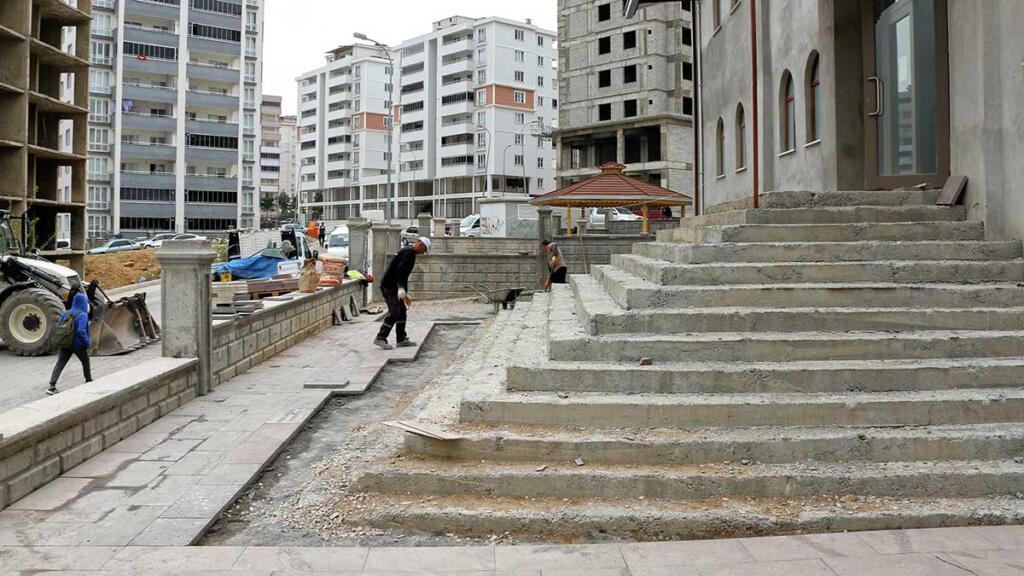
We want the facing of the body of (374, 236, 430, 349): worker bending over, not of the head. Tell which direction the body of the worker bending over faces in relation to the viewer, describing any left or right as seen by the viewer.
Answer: facing to the right of the viewer

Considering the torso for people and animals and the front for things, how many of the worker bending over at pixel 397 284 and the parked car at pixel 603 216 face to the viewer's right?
2

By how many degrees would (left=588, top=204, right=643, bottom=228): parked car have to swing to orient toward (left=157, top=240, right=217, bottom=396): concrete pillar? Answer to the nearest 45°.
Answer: approximately 90° to its right

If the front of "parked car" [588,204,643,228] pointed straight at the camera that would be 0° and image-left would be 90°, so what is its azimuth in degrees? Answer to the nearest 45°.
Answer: approximately 270°

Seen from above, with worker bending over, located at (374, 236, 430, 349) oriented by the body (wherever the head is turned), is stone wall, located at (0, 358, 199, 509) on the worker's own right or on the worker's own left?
on the worker's own right

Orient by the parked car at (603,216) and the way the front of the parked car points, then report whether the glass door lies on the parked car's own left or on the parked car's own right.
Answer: on the parked car's own right

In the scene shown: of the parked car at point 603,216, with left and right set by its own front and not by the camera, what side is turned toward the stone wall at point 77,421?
right
